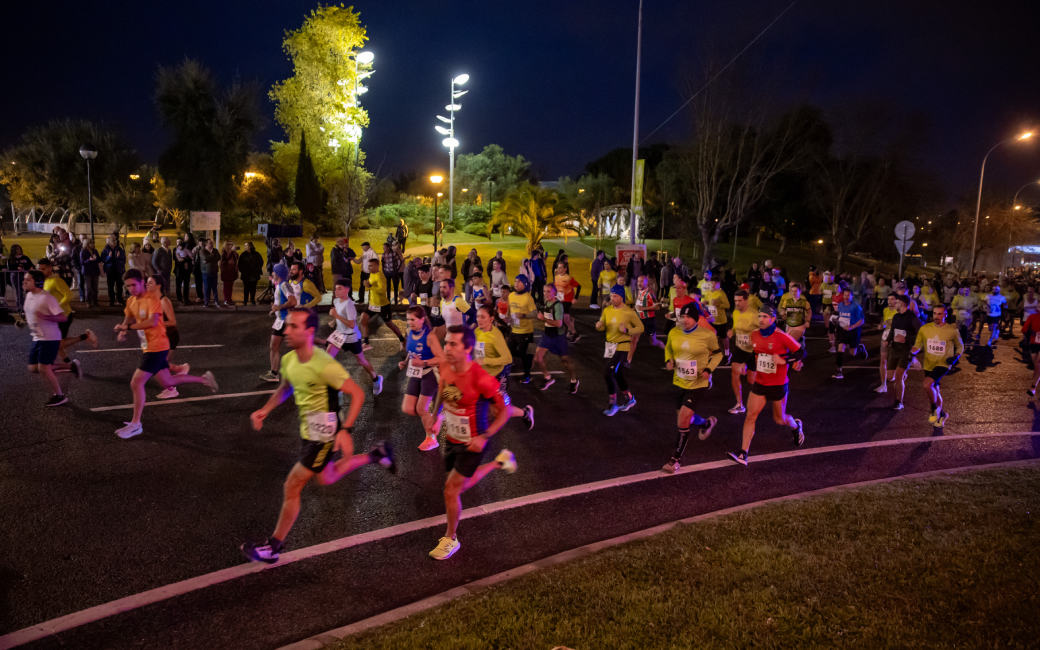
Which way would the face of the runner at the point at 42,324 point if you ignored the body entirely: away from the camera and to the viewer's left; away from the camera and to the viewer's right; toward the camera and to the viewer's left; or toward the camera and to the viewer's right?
toward the camera and to the viewer's left

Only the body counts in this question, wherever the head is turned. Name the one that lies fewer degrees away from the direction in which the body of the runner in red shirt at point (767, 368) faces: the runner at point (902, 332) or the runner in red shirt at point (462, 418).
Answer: the runner in red shirt

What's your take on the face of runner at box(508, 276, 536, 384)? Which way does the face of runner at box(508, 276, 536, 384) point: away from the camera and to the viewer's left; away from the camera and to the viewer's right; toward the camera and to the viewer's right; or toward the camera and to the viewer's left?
toward the camera and to the viewer's left

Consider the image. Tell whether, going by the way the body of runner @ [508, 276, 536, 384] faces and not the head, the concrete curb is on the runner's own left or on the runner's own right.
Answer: on the runner's own left

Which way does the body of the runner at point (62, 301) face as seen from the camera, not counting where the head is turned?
to the viewer's left

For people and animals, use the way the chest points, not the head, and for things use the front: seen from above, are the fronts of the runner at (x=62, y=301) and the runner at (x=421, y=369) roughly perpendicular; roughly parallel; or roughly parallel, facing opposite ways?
roughly parallel

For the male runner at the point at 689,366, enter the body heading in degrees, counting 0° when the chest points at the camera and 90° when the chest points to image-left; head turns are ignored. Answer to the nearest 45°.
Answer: approximately 45°

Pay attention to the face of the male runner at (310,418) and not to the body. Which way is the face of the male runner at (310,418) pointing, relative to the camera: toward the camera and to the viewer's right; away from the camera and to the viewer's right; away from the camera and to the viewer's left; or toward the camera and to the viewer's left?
toward the camera and to the viewer's left

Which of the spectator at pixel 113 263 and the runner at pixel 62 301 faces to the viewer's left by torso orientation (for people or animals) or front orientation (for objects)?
the runner

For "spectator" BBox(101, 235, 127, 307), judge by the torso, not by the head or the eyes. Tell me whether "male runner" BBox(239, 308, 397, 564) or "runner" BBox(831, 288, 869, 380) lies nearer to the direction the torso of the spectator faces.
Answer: the male runner

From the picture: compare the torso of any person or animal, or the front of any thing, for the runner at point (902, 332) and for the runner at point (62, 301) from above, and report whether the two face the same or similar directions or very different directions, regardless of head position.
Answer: same or similar directions

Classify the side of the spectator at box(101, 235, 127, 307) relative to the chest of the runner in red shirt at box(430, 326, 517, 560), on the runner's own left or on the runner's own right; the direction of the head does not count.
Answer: on the runner's own right

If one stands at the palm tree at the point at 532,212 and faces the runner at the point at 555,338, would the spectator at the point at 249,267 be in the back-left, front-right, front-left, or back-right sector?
front-right

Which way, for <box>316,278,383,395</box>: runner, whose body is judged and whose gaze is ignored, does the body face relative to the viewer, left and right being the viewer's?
facing the viewer and to the left of the viewer

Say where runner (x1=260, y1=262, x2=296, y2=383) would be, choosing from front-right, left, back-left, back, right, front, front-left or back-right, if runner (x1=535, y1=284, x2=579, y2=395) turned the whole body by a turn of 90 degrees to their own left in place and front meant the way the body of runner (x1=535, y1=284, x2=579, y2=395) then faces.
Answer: back-right
